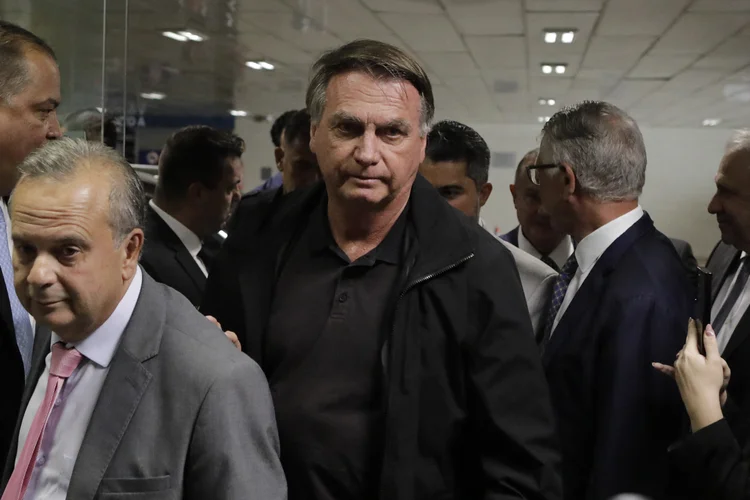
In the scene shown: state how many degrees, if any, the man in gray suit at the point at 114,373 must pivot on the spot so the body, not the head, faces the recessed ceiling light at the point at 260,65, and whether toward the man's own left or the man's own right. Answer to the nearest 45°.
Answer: approximately 135° to the man's own right

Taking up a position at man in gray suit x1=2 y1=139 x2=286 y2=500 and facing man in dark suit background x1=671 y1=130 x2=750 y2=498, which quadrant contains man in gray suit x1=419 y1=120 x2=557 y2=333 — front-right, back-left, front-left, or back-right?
front-left

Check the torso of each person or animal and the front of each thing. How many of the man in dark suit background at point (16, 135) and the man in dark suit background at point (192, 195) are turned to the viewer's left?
0

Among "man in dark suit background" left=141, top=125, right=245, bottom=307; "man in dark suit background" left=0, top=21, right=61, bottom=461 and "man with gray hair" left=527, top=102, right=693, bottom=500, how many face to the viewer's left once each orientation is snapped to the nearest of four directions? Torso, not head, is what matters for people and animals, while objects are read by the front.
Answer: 1

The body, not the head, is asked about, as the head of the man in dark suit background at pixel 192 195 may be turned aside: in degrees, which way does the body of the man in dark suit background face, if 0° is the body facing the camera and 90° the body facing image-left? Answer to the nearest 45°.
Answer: approximately 270°

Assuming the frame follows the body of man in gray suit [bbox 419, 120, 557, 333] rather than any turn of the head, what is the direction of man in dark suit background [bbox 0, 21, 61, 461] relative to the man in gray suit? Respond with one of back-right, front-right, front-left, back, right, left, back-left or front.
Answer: front

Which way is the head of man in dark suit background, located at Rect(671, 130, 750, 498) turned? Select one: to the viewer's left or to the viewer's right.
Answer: to the viewer's left

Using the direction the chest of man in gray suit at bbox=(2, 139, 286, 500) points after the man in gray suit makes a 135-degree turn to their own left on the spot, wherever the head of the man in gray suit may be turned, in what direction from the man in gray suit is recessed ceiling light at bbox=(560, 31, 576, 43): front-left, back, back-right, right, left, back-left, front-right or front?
front-left

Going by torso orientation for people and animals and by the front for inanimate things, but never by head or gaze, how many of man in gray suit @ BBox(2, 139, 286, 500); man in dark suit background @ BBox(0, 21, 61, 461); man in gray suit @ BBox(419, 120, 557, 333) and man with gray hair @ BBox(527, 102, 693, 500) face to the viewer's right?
1

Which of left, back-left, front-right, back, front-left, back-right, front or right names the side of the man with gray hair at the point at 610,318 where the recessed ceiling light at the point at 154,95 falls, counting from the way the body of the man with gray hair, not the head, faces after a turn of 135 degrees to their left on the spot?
back

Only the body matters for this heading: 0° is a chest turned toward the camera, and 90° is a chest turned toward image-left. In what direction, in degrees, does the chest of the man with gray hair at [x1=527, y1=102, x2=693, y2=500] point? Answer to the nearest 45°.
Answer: approximately 90°

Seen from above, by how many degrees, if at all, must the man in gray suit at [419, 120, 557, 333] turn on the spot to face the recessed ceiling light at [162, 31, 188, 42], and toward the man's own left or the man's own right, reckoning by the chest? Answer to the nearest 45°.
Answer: approximately 90° to the man's own right
